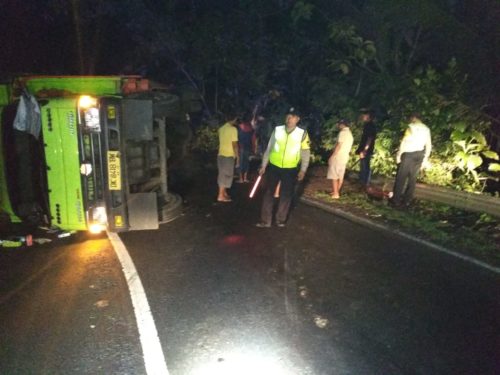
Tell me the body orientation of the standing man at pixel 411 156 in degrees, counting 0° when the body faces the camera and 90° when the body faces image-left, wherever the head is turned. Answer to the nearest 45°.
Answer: approximately 180°

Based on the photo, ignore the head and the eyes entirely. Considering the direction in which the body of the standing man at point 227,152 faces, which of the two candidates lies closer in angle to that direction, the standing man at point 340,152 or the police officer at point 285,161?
the standing man

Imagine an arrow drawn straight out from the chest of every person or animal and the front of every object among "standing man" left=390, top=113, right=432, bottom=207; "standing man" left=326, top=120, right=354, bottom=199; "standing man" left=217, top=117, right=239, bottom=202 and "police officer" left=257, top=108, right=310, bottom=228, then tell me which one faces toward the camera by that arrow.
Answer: the police officer

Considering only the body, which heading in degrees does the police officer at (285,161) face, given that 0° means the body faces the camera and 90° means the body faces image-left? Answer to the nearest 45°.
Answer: approximately 0°

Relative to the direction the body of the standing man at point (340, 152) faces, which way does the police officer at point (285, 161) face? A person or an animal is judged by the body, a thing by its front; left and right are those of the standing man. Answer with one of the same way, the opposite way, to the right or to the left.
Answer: to the left

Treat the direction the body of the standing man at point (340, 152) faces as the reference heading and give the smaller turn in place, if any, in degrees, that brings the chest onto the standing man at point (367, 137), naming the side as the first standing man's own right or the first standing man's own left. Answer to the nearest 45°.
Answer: approximately 135° to the first standing man's own right

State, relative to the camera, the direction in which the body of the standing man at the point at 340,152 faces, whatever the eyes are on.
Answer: to the viewer's left

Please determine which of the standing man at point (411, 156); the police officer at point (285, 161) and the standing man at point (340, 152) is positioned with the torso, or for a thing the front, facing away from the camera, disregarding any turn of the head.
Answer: the standing man at point (411, 156)

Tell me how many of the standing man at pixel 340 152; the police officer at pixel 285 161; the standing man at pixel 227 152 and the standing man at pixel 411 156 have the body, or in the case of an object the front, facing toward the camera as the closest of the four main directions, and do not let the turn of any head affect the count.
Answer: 1

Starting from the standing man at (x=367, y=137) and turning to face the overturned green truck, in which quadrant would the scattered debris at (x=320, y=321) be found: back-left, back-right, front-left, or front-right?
front-left

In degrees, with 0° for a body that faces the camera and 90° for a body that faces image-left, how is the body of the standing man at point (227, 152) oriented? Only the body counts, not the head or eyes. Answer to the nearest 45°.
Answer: approximately 225°
